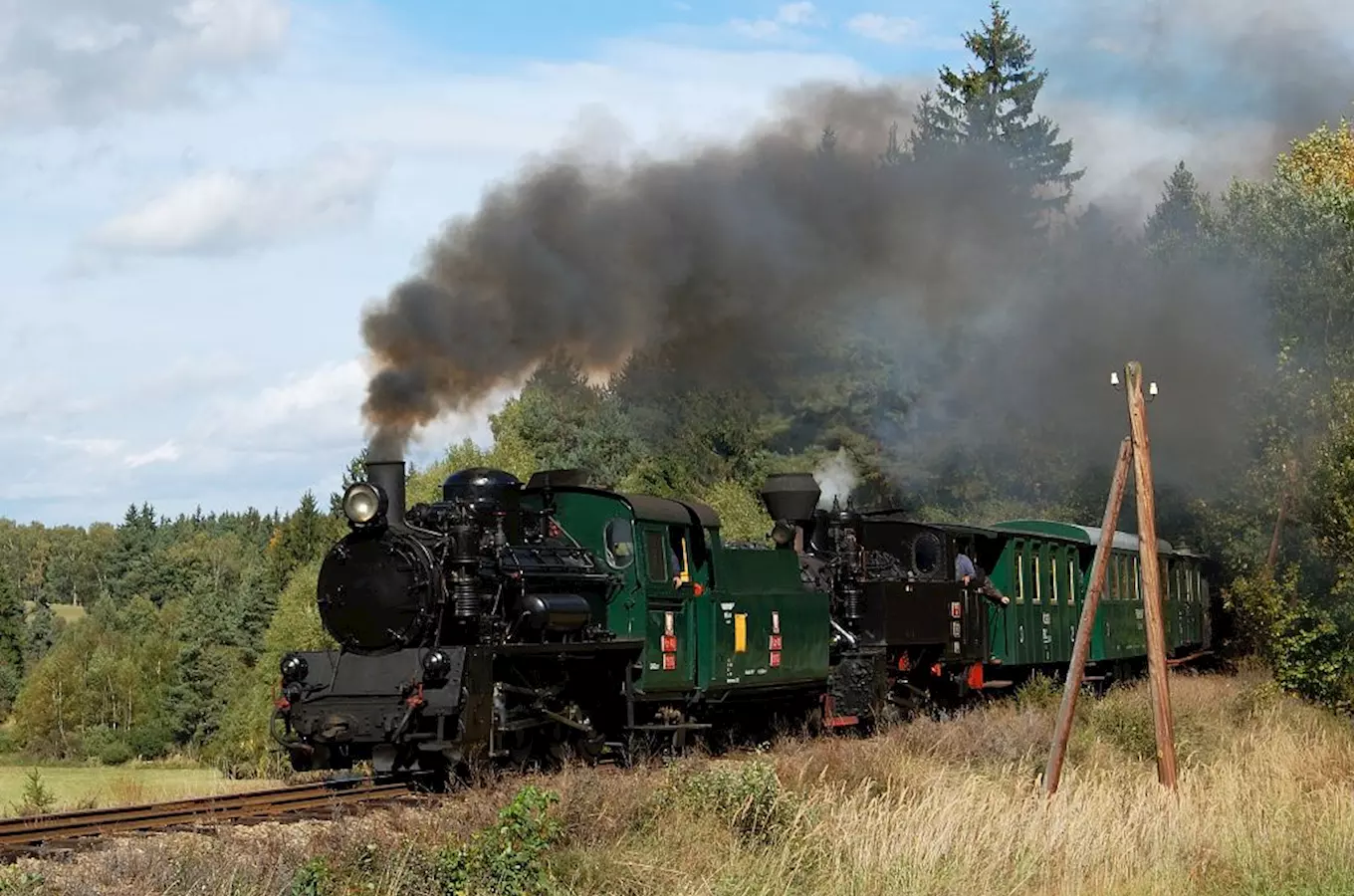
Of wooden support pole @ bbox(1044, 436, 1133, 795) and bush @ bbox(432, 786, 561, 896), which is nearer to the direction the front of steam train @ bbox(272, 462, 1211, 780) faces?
the bush

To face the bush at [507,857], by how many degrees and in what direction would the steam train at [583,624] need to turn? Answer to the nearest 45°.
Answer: approximately 45° to its left

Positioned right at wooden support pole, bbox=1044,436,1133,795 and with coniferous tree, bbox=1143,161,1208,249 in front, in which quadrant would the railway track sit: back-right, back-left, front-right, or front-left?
back-left

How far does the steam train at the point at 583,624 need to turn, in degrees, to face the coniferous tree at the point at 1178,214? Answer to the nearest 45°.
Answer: approximately 180°

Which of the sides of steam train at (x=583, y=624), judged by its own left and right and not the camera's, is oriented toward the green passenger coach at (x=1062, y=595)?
back

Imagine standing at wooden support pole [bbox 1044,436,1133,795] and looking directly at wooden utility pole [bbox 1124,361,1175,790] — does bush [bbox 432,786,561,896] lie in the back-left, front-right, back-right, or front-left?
back-right

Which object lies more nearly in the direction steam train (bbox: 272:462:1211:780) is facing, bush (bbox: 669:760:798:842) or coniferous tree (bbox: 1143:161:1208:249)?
the bush

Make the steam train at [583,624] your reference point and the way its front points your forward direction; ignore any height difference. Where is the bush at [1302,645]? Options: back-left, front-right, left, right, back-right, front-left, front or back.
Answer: back

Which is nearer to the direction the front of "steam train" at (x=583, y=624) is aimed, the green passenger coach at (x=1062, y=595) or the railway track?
the railway track

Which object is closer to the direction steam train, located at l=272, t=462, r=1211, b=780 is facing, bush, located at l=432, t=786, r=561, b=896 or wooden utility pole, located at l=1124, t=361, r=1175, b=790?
the bush

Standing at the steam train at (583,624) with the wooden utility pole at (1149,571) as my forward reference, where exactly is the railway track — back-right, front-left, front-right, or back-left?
back-right

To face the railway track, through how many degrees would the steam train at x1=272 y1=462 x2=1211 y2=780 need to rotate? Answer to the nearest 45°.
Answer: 0° — it already faces it
